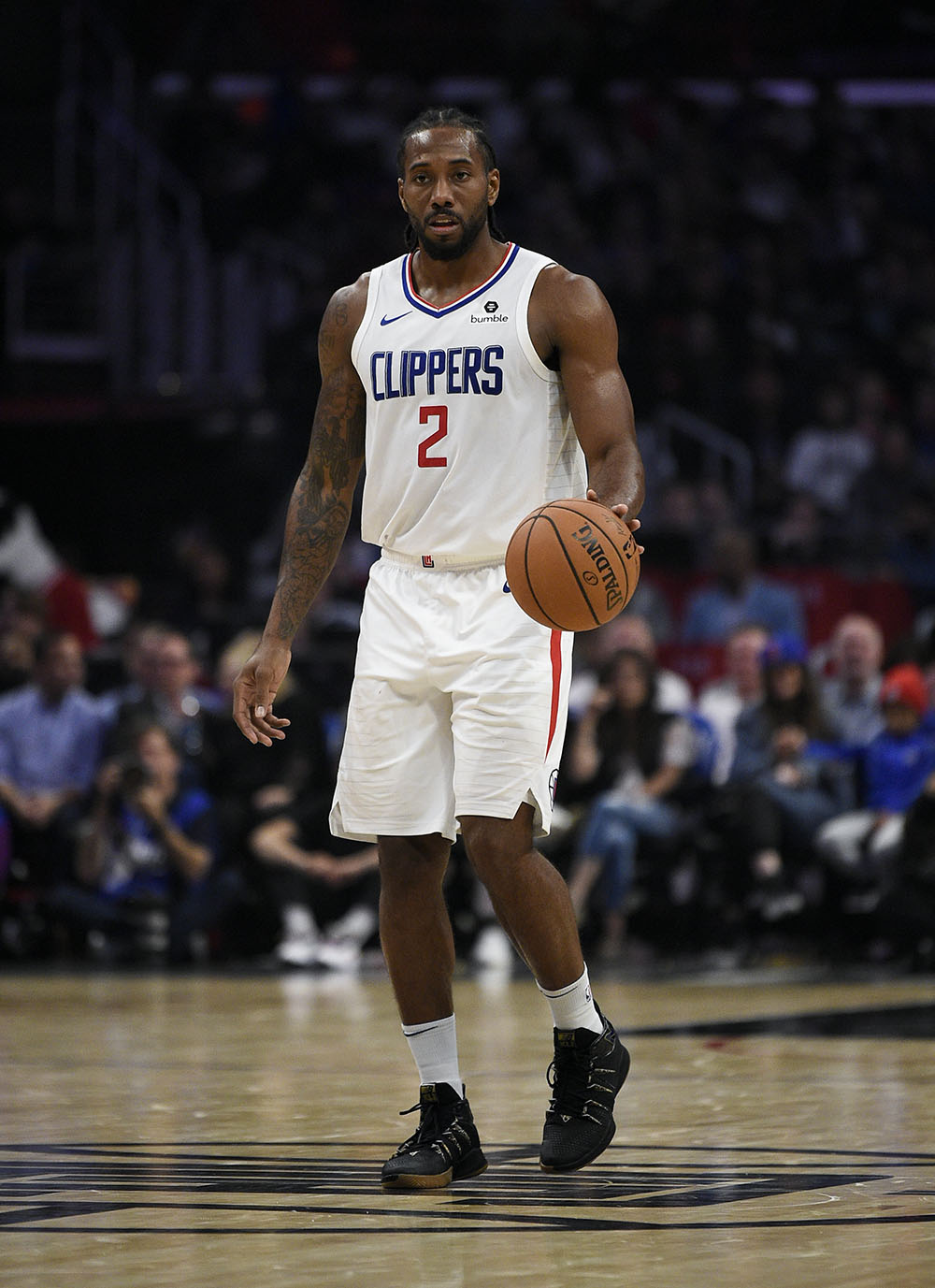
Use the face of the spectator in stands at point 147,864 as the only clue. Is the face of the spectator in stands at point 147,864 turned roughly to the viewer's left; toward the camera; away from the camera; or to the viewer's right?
toward the camera

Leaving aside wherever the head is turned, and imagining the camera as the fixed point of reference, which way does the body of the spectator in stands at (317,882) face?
toward the camera

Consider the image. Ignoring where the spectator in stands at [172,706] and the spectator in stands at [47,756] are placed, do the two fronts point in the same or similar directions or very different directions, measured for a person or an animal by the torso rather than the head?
same or similar directions

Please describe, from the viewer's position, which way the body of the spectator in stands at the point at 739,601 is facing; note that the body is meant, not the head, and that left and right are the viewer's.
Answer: facing the viewer

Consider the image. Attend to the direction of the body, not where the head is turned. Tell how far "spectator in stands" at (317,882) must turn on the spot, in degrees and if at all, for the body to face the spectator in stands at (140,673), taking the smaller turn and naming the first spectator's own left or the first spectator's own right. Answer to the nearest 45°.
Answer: approximately 135° to the first spectator's own right

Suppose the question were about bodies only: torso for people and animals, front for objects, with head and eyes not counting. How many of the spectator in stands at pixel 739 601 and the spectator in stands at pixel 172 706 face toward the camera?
2

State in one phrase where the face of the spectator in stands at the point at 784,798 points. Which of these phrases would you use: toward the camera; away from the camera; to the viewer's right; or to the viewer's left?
toward the camera

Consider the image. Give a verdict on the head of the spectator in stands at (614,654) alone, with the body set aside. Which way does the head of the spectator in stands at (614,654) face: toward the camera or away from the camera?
toward the camera

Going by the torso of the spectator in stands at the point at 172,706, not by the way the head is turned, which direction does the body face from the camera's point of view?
toward the camera

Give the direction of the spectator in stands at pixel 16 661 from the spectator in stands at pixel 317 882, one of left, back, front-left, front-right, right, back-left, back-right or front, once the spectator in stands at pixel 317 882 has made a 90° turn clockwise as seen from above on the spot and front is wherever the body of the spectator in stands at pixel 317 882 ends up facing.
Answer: front-right

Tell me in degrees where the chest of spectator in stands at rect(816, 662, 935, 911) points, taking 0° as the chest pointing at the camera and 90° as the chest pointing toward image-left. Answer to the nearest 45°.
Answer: approximately 45°

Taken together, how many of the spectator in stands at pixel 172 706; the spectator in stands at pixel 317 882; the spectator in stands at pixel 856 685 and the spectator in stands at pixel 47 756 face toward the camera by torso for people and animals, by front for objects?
4

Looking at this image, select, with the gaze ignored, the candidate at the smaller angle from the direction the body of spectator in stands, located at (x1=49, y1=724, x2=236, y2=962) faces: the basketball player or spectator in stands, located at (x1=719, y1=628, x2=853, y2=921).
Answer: the basketball player

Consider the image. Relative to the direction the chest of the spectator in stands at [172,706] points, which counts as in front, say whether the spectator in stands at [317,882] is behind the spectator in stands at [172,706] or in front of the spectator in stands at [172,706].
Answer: in front

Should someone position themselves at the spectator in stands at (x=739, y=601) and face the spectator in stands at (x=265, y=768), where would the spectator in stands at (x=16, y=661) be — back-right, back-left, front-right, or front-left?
front-right

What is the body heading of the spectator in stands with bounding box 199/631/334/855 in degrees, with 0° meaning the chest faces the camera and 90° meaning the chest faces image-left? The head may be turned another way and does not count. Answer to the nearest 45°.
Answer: approximately 0°

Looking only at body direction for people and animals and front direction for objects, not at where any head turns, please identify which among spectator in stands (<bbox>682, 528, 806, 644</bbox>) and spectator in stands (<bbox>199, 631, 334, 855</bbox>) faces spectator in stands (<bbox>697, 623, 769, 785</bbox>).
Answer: spectator in stands (<bbox>682, 528, 806, 644</bbox>)

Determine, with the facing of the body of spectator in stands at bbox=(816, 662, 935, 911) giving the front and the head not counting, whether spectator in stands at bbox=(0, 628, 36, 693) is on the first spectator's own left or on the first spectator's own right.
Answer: on the first spectator's own right

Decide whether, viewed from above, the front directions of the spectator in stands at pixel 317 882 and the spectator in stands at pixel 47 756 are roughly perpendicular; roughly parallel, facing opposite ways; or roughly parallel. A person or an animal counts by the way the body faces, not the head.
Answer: roughly parallel

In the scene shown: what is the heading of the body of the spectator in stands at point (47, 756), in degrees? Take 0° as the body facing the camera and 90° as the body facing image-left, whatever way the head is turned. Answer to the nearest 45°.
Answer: approximately 0°
